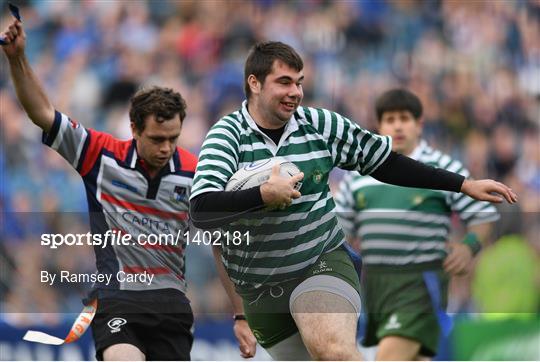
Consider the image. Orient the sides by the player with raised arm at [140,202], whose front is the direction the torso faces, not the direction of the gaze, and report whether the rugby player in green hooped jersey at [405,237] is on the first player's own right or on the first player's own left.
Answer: on the first player's own left

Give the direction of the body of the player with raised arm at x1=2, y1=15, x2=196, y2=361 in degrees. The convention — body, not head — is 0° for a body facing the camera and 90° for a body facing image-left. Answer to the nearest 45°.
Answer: approximately 315°

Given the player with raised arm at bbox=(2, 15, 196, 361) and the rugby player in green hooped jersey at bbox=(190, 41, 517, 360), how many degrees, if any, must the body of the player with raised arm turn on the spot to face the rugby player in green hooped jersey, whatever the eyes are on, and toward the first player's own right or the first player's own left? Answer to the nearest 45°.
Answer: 0° — they already face them
